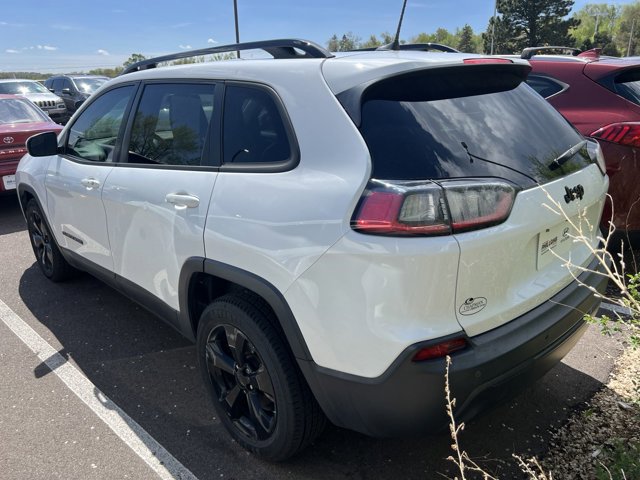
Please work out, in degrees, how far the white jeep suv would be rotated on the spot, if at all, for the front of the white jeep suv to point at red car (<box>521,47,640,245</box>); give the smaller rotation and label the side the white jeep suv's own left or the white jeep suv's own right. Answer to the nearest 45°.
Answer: approximately 90° to the white jeep suv's own right

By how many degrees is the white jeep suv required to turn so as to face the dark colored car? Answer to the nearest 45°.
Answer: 0° — it already faces it

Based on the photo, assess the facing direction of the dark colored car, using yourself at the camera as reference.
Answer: facing the viewer and to the right of the viewer

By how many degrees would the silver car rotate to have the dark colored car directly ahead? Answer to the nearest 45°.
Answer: approximately 90° to its left

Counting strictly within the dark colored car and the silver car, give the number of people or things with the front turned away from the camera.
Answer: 0

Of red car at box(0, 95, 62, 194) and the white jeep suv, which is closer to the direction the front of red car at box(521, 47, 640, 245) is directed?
the red car

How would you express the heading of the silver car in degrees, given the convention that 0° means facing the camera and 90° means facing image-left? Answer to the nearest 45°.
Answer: approximately 315°

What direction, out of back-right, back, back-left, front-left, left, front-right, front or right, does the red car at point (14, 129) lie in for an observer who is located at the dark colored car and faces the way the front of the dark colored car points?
front-right

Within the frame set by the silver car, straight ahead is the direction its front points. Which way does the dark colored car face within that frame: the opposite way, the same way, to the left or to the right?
the same way
